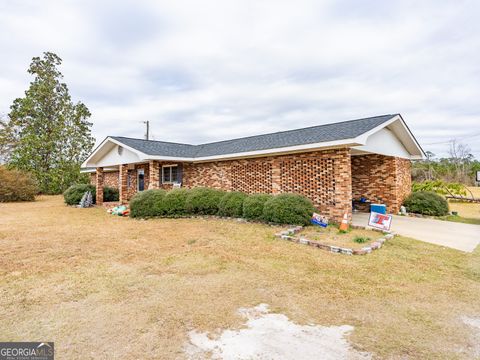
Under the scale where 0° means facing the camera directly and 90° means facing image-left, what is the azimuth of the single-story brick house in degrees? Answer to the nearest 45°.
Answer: approximately 45°

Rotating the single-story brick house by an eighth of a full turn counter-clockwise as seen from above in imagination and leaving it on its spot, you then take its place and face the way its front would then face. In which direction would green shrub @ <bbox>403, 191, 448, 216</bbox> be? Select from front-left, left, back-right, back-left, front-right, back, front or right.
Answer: left

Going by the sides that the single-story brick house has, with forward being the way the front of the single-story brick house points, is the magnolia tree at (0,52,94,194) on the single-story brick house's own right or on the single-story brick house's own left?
on the single-story brick house's own right

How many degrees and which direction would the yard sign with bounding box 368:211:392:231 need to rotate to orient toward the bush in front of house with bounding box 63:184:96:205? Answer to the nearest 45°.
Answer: approximately 90° to its right

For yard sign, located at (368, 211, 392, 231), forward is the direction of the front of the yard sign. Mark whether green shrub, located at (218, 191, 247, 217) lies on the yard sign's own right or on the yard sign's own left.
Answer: on the yard sign's own right

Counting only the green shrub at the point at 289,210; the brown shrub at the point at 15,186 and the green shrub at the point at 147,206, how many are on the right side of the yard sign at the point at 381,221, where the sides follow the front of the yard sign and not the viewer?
3

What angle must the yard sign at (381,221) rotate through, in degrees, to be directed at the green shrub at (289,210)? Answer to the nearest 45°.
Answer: approximately 90° to its right

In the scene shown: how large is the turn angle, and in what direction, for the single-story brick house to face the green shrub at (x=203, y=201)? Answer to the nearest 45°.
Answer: approximately 45° to its right

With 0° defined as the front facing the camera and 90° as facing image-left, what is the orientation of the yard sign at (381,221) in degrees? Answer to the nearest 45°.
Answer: approximately 0°

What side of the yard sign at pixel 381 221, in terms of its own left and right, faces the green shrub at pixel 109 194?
right

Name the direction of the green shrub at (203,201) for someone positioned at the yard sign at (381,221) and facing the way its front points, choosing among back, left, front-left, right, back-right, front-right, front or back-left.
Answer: right
